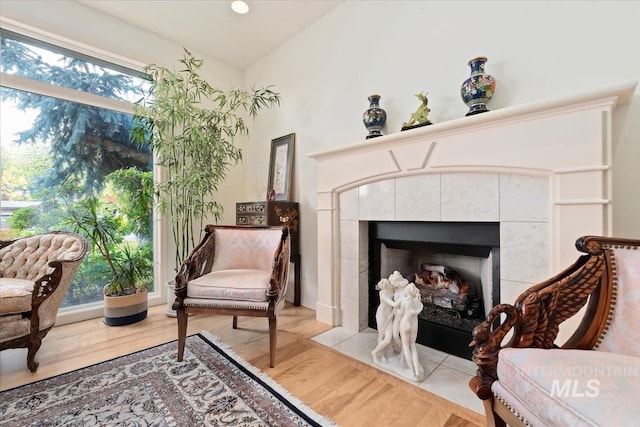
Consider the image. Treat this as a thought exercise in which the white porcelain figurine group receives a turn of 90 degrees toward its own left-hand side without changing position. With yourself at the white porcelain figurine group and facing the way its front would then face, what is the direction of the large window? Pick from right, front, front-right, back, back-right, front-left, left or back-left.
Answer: back-right

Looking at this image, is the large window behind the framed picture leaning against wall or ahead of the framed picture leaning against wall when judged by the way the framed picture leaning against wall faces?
ahead

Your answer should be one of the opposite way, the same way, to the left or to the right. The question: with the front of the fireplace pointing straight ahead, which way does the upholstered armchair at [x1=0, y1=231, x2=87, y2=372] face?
to the left

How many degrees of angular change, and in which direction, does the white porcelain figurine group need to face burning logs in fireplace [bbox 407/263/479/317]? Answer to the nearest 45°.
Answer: approximately 180°

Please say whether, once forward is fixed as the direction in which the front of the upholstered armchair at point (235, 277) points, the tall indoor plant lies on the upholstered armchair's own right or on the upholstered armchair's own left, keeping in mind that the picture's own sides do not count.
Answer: on the upholstered armchair's own right

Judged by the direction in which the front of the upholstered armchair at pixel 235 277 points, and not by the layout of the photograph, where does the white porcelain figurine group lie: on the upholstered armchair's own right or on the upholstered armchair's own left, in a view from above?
on the upholstered armchair's own left

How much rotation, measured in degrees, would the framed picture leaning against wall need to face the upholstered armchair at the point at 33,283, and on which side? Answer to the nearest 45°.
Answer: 0° — it already faces it

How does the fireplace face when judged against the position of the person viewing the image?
facing the viewer and to the left of the viewer

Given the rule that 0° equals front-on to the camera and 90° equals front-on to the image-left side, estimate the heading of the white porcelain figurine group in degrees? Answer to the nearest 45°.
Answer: approximately 45°

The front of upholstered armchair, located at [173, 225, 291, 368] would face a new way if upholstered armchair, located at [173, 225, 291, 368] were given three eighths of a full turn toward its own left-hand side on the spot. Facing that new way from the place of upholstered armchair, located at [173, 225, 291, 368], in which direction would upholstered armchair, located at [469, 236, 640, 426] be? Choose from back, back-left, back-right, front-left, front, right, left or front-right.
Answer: front-right

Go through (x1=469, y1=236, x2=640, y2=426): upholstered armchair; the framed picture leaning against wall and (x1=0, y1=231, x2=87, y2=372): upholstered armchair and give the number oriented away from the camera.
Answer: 0

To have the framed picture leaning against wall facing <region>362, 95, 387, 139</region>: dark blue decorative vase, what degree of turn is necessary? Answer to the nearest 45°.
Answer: approximately 90° to its left

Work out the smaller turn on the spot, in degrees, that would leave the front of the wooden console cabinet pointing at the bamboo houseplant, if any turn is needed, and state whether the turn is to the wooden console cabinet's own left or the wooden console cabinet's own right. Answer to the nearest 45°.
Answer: approximately 45° to the wooden console cabinet's own right

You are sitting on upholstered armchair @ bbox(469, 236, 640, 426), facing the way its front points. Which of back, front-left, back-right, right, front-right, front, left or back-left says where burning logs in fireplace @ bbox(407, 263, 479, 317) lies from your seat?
right

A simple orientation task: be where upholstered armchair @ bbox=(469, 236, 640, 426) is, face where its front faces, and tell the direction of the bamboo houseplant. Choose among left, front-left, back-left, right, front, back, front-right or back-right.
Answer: front-right
